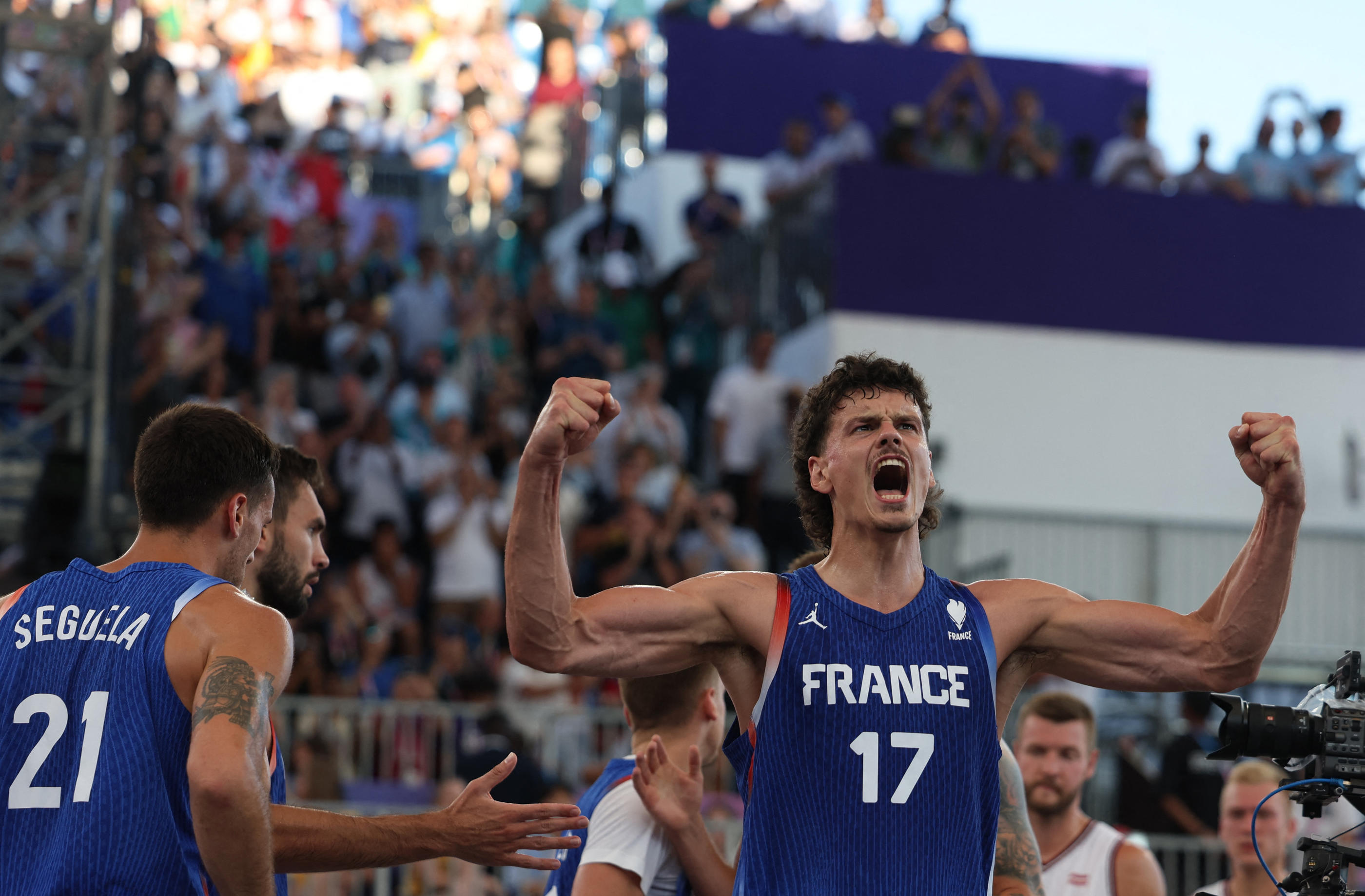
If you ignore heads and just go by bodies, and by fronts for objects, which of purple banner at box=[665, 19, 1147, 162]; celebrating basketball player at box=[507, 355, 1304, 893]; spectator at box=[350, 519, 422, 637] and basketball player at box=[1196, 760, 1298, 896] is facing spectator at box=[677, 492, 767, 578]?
the purple banner

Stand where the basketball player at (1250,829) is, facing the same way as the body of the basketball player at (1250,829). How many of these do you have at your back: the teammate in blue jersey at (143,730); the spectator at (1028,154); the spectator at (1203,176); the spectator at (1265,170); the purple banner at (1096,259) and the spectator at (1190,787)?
5

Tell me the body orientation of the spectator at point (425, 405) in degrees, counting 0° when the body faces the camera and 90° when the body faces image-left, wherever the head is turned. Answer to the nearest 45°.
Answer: approximately 0°

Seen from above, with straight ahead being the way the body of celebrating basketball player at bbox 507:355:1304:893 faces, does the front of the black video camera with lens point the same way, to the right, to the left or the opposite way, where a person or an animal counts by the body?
to the right

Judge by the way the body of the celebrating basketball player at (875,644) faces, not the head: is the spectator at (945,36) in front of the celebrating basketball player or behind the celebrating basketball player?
behind

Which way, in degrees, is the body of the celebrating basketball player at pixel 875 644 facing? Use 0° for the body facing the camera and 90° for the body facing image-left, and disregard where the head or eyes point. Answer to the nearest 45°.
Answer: approximately 0°

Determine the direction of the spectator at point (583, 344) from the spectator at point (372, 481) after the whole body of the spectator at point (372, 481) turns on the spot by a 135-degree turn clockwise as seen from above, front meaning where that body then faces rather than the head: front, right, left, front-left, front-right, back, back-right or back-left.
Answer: right

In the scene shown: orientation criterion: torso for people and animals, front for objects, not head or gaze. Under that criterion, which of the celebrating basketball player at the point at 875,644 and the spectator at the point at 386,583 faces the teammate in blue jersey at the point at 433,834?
the spectator
